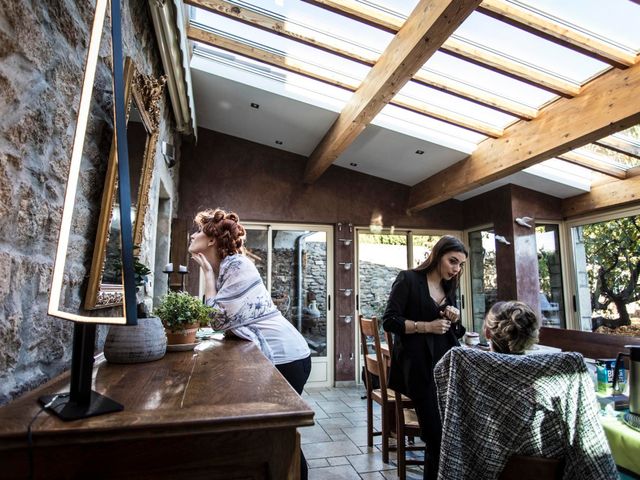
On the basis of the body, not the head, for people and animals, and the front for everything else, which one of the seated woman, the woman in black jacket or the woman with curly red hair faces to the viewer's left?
the woman with curly red hair

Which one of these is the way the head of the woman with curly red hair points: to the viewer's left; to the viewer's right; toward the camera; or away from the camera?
to the viewer's left

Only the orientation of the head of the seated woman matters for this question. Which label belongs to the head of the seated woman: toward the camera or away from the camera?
away from the camera

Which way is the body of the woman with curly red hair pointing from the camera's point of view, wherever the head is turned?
to the viewer's left

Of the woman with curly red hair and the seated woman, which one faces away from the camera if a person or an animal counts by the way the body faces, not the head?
the seated woman

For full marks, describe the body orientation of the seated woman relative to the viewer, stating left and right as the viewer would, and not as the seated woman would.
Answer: facing away from the viewer

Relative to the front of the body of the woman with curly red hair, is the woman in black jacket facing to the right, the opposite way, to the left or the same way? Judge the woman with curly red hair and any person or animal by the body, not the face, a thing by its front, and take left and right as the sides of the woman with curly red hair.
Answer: to the left

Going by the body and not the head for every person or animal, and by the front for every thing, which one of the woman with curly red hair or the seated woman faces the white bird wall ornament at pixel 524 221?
the seated woman
